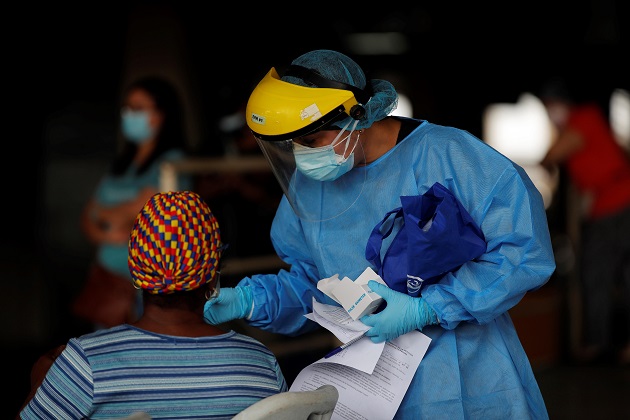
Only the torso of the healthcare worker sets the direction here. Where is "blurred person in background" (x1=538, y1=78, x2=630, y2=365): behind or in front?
behind

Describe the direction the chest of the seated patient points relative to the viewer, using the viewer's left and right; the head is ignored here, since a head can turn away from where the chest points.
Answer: facing away from the viewer

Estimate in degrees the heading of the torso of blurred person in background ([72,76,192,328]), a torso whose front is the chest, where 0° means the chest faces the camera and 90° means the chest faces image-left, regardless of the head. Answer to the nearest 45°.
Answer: approximately 45°

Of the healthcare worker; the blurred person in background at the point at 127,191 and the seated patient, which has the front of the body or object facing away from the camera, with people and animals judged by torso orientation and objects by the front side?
the seated patient

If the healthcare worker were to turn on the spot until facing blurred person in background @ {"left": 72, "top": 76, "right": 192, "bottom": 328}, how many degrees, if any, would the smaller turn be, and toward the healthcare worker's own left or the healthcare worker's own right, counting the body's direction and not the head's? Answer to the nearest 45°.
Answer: approximately 90° to the healthcare worker's own right

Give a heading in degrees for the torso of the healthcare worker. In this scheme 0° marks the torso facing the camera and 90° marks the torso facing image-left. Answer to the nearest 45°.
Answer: approximately 45°

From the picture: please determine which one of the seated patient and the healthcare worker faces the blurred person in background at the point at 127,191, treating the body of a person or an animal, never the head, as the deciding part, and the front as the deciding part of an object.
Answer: the seated patient

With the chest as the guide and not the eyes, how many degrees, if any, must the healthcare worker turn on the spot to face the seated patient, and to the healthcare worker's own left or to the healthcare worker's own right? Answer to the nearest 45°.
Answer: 0° — they already face them

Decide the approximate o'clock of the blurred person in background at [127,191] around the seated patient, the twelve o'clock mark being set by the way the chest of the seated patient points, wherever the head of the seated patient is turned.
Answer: The blurred person in background is roughly at 12 o'clock from the seated patient.

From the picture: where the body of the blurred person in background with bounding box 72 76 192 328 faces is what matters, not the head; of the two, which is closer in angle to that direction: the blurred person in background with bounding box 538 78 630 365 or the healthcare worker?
the healthcare worker

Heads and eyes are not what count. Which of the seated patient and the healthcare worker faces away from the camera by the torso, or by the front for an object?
the seated patient
